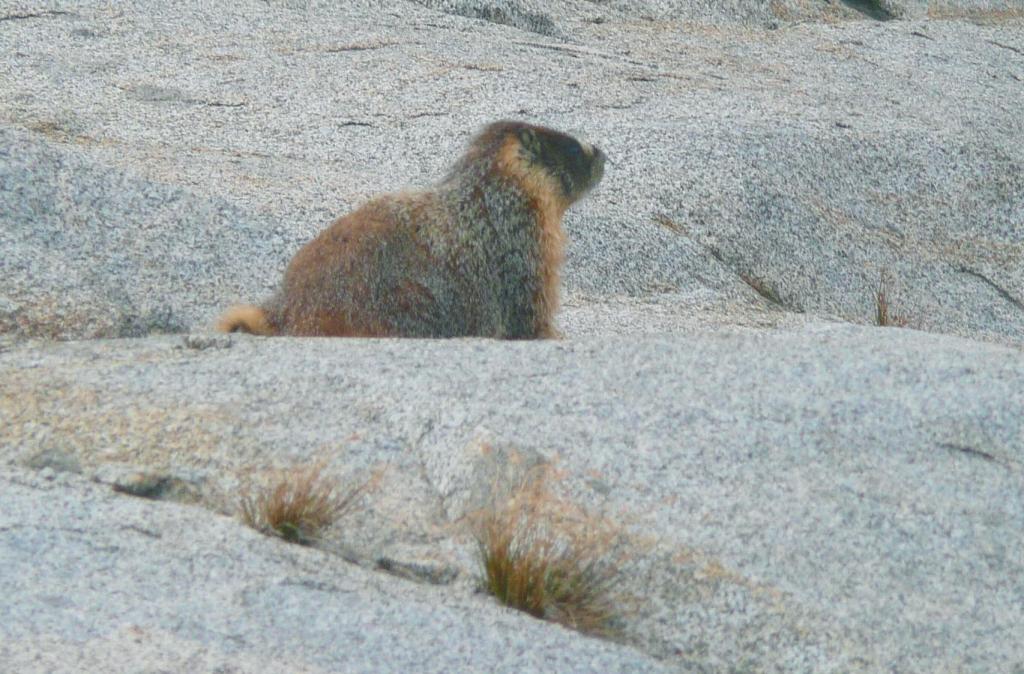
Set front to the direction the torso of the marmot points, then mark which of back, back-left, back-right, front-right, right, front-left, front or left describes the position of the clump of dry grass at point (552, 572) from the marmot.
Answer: right

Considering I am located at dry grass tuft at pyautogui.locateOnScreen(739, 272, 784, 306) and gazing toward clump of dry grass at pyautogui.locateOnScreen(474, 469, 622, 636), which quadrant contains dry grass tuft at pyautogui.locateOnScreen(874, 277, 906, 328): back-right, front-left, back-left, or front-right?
back-left

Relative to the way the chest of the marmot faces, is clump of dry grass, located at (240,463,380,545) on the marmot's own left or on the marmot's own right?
on the marmot's own right

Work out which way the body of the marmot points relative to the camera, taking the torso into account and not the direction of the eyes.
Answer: to the viewer's right

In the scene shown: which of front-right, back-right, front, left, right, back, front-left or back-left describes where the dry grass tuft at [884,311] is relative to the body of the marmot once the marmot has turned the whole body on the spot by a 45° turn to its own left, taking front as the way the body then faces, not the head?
front

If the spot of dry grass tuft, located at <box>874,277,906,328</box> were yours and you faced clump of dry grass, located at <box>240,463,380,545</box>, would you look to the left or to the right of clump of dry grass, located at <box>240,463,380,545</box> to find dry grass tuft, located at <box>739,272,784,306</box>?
right
